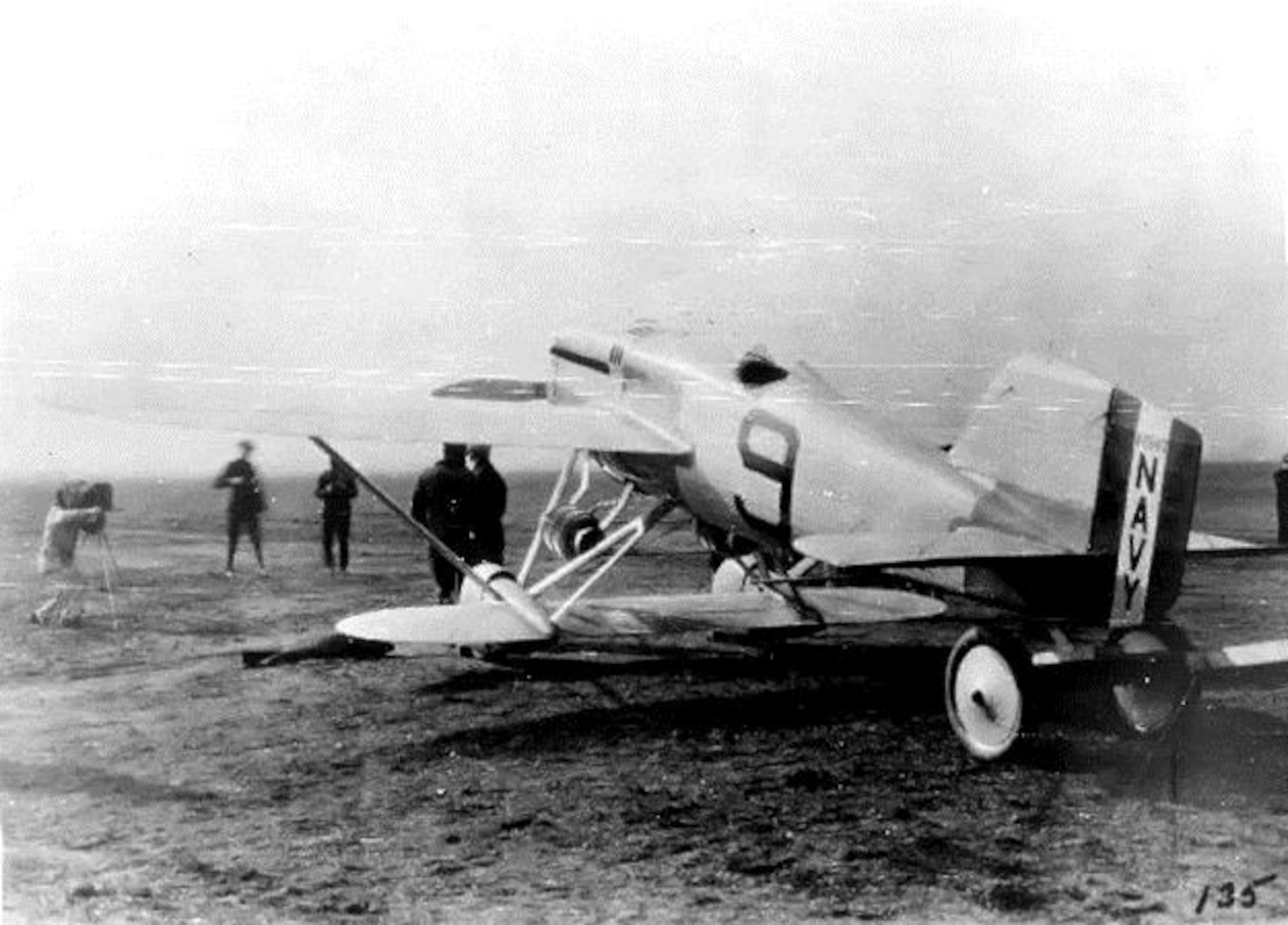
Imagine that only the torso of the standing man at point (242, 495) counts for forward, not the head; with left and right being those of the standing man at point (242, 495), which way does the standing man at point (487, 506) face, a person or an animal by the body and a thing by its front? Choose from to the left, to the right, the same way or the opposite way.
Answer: to the right

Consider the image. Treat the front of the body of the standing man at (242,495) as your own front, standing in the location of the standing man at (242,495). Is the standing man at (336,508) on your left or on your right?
on your left

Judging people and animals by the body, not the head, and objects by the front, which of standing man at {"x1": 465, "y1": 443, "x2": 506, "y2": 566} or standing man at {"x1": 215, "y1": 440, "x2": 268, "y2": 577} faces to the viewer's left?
standing man at {"x1": 465, "y1": 443, "x2": 506, "y2": 566}

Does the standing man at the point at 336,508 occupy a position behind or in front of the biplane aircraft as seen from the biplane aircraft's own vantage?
in front

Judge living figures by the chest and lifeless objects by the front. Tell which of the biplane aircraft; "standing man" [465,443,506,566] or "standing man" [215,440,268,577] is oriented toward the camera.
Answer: "standing man" [215,440,268,577]

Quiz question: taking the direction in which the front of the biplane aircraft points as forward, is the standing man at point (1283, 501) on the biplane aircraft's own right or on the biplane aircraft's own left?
on the biplane aircraft's own right

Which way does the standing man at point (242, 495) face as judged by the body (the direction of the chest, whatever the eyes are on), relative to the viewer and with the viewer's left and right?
facing the viewer

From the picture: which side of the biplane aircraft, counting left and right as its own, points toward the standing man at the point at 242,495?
front

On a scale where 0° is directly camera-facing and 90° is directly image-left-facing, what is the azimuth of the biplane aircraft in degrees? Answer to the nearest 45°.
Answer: approximately 135°

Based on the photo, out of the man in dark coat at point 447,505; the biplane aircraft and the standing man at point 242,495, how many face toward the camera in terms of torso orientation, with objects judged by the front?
1
